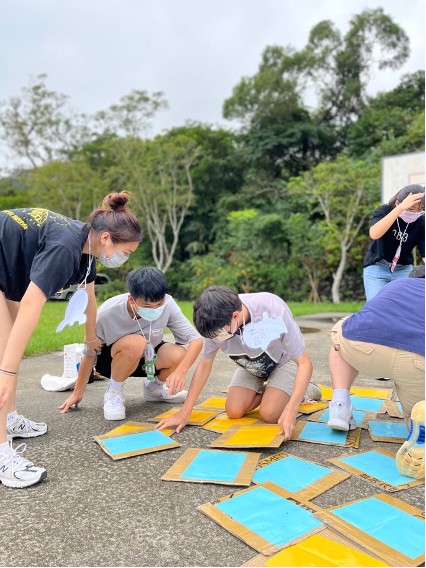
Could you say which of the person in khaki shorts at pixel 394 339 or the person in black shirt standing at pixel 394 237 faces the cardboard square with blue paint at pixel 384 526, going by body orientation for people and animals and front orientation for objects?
the person in black shirt standing

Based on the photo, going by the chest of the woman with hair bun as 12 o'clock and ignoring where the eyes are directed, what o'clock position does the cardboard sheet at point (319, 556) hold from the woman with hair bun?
The cardboard sheet is roughly at 2 o'clock from the woman with hair bun.

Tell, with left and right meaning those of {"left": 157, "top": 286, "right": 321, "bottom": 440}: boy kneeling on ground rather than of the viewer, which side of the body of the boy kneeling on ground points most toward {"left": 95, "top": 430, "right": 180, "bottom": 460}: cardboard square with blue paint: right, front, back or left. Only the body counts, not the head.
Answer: front

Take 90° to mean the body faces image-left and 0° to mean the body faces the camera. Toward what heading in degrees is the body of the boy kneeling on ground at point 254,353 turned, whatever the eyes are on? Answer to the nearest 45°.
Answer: approximately 45°

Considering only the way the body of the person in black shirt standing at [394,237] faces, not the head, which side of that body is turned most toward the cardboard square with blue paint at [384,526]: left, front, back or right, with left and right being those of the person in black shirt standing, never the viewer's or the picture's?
front

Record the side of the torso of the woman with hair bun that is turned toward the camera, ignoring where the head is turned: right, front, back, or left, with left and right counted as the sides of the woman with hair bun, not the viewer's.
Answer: right

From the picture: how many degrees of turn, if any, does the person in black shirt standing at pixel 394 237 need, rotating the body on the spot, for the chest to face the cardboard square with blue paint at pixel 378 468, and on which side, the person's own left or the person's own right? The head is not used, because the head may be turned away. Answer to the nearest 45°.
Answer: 0° — they already face it

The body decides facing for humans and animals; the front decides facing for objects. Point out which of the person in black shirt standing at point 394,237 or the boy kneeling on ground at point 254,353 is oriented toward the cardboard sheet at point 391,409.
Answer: the person in black shirt standing

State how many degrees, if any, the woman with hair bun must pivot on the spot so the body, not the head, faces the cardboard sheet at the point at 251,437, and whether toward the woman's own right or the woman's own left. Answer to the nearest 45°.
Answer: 0° — they already face it

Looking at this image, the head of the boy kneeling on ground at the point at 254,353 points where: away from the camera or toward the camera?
toward the camera

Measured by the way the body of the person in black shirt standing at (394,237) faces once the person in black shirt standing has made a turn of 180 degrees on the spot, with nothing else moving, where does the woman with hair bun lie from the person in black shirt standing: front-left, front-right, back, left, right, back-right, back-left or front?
back-left

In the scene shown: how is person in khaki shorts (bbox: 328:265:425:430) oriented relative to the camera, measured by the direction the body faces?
away from the camera

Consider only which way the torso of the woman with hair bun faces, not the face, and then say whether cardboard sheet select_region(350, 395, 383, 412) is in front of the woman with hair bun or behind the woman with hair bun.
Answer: in front

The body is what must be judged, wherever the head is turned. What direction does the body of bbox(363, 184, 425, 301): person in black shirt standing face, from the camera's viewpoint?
toward the camera

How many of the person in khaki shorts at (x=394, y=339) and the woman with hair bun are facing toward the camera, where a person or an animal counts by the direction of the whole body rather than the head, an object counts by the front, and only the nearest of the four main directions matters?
0

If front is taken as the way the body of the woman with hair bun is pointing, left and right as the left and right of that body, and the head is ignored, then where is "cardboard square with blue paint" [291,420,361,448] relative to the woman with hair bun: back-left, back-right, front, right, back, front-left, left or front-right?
front

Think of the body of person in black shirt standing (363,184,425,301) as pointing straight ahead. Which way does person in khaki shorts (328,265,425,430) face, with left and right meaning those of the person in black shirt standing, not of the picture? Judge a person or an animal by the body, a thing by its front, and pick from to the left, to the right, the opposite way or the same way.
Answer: the opposite way
